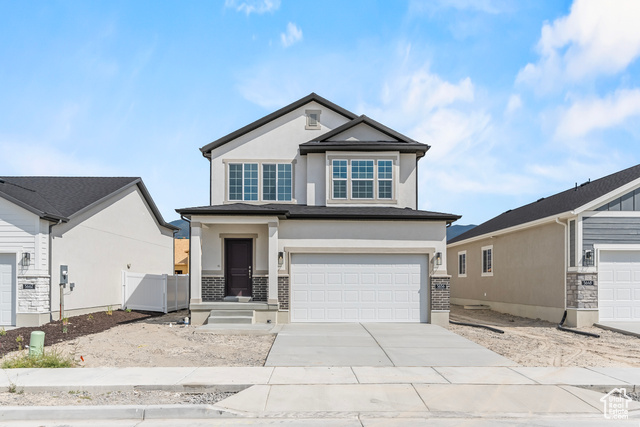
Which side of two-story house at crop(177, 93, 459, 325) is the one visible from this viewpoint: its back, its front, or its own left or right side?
front

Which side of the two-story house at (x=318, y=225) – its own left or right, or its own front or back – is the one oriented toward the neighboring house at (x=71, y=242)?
right

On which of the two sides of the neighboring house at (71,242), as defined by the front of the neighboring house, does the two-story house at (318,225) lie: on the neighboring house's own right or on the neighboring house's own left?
on the neighboring house's own left

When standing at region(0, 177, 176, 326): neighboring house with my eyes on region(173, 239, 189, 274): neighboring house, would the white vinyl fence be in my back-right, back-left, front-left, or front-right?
front-right

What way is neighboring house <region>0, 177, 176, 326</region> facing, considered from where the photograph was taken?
facing the viewer

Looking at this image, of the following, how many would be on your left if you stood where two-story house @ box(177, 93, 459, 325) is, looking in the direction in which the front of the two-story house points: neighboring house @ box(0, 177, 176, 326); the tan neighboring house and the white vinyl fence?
1

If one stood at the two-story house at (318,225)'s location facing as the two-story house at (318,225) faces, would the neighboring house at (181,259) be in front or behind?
behind

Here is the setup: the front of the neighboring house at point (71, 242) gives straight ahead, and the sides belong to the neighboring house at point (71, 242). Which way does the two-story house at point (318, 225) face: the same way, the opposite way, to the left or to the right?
the same way

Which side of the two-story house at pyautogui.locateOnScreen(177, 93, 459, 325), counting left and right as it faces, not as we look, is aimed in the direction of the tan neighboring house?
left

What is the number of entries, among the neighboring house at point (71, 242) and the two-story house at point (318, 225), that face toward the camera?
2

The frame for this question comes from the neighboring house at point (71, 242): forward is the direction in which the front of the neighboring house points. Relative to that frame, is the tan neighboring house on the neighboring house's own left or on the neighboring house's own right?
on the neighboring house's own left
